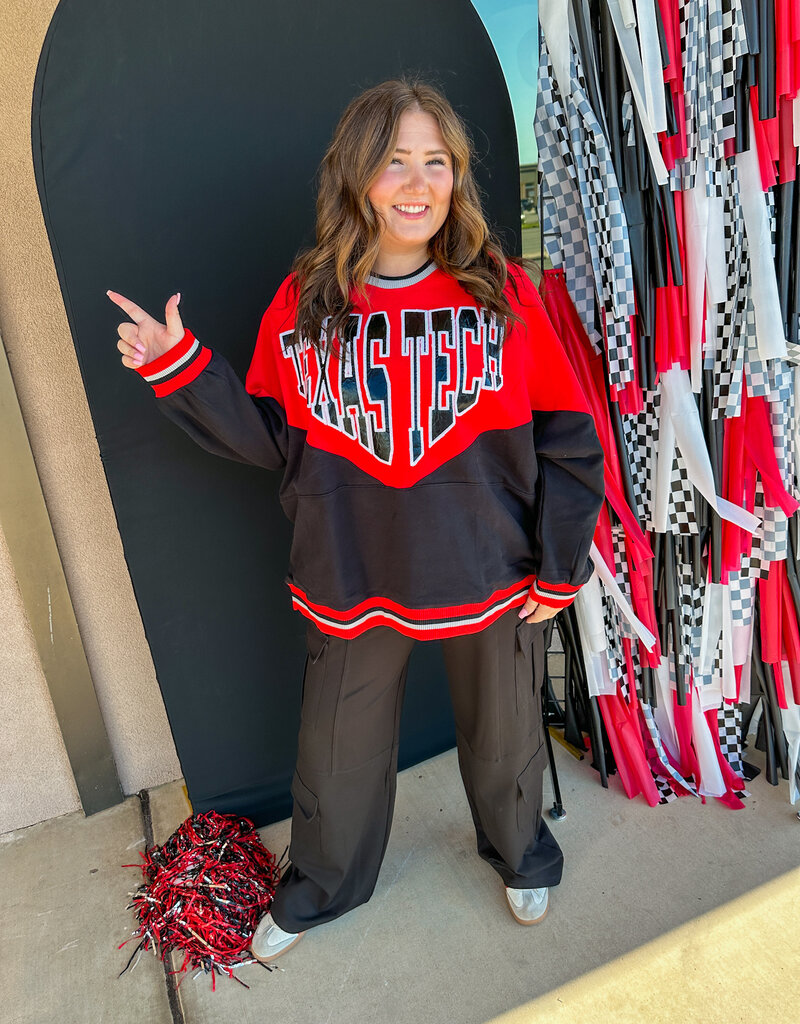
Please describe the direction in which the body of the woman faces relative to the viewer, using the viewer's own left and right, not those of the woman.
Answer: facing the viewer

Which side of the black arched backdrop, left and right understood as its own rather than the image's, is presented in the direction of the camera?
front

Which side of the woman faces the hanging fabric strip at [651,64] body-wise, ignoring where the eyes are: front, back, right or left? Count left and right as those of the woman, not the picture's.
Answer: left

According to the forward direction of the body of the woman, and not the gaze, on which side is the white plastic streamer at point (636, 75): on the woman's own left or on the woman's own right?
on the woman's own left

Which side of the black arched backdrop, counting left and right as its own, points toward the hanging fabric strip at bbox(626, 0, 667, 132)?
left

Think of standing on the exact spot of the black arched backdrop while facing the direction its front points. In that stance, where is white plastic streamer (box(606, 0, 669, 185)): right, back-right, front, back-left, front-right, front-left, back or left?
left
